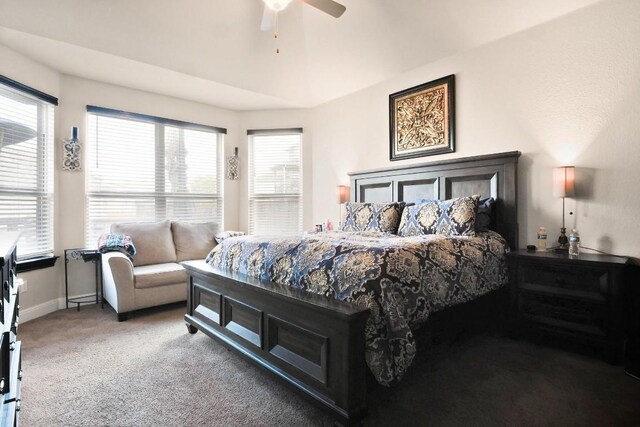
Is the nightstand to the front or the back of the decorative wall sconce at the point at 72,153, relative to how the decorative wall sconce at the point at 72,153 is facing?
to the front

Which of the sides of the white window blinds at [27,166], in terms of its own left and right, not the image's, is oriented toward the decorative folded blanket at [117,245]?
front

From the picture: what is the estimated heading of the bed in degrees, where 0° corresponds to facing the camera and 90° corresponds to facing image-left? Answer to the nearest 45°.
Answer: approximately 45°

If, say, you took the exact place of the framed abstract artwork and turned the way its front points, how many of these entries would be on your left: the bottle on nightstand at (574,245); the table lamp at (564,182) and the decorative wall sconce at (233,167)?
2

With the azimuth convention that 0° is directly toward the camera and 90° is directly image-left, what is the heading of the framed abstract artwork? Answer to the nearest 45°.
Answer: approximately 45°

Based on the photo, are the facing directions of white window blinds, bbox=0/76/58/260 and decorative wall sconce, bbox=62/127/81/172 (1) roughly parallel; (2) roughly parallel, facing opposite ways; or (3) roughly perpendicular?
roughly parallel

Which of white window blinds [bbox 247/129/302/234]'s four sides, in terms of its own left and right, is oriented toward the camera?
front

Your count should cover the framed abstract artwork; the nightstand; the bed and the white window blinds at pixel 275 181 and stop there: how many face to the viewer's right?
0

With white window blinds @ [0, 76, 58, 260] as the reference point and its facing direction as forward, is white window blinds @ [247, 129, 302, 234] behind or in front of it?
in front

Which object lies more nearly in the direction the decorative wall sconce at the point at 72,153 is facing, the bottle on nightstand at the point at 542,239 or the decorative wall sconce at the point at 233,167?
the bottle on nightstand

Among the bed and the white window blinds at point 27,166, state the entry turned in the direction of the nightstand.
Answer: the white window blinds

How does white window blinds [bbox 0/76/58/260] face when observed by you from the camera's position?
facing the viewer and to the right of the viewer

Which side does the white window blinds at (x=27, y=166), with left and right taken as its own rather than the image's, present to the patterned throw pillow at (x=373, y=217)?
front
